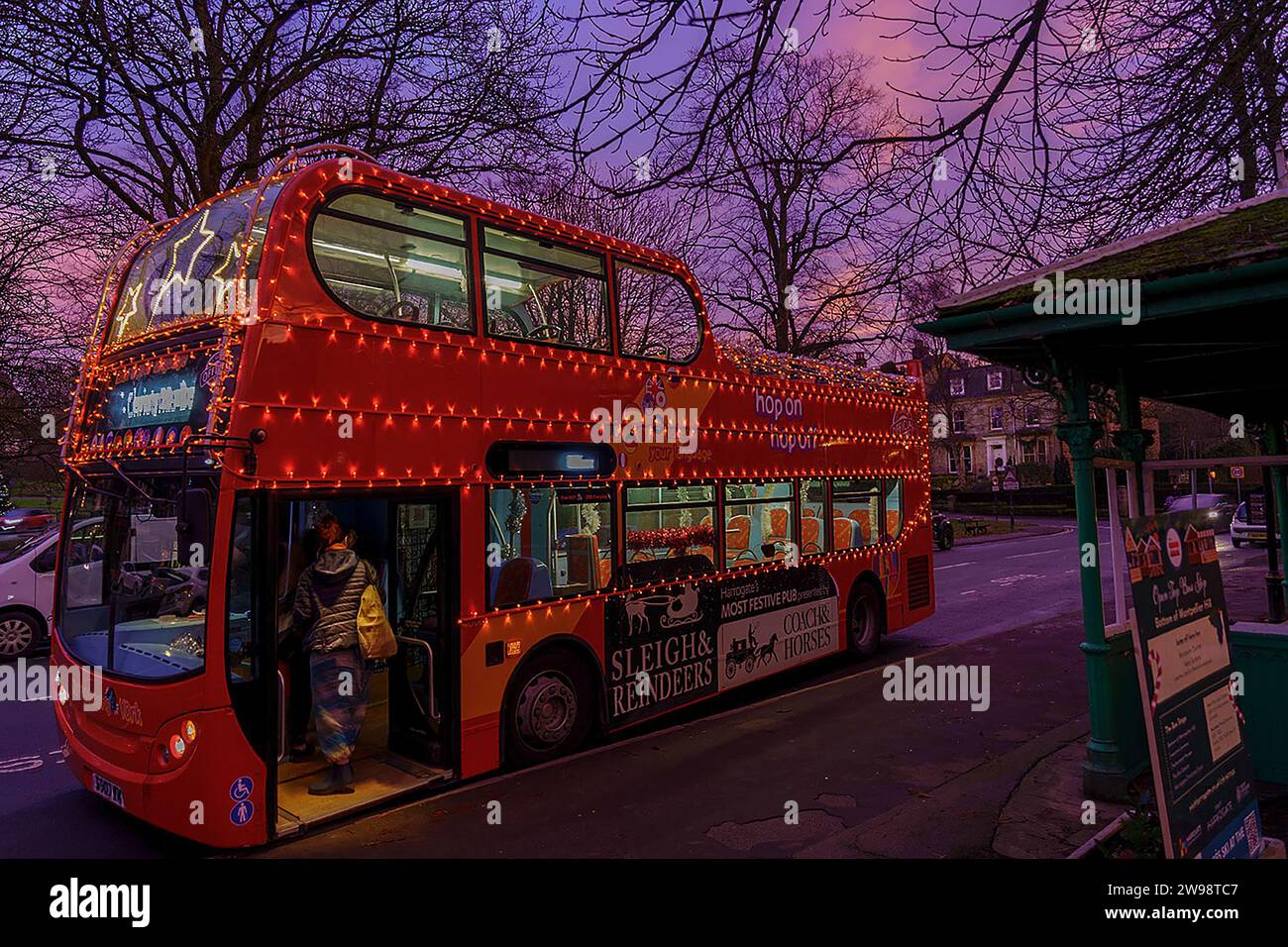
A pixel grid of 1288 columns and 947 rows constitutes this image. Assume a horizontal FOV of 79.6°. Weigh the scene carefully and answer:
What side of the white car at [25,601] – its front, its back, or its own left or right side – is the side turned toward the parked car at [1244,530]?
back

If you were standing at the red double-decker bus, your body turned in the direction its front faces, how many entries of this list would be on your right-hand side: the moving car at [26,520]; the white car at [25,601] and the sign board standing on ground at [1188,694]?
2

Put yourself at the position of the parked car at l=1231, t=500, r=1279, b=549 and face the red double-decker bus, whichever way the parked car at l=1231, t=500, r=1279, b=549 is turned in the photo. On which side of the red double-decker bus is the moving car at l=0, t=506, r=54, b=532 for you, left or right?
right

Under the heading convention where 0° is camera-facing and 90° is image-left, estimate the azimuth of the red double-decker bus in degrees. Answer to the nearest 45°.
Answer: approximately 45°

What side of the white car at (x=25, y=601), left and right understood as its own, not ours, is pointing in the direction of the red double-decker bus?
left

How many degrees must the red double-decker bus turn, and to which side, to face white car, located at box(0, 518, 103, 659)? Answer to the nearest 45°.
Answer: approximately 90° to its right
